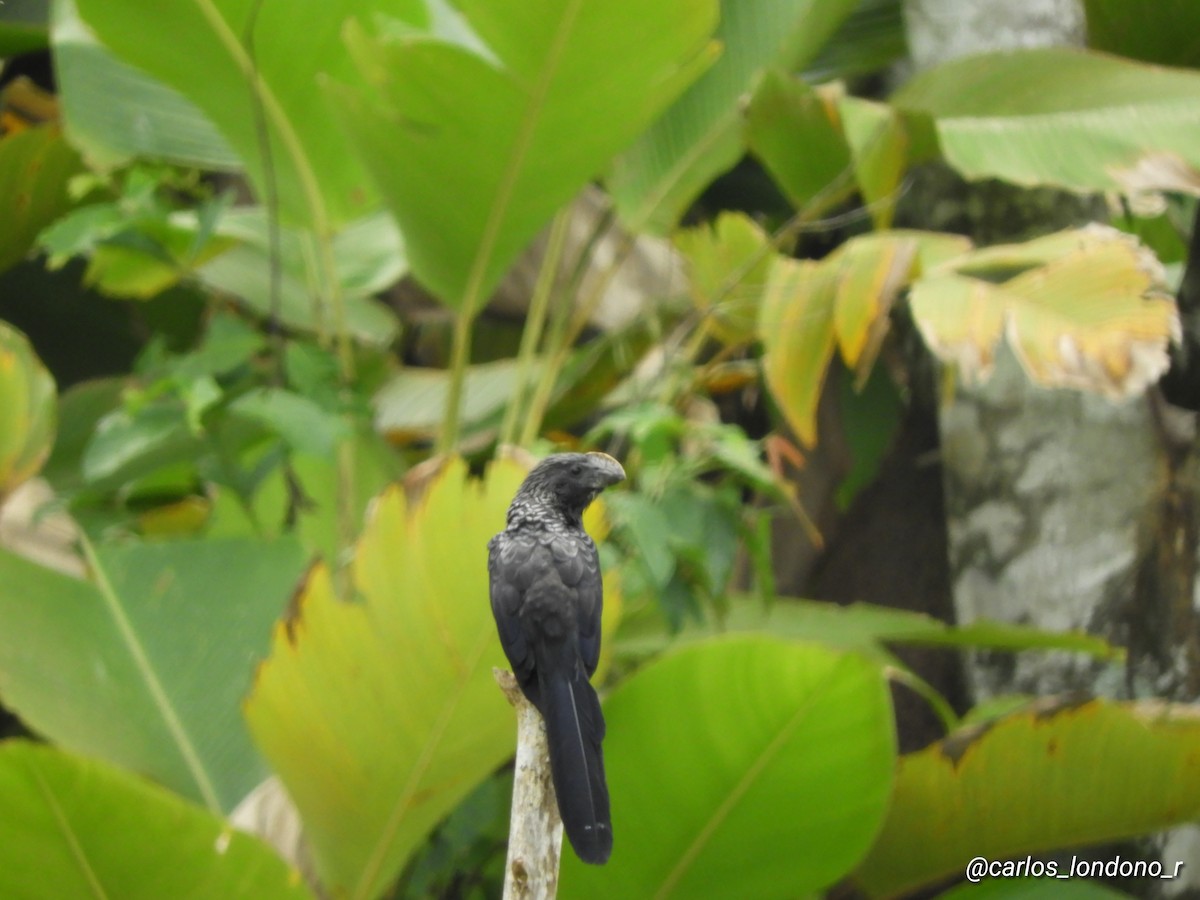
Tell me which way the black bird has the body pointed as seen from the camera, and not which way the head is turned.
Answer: away from the camera

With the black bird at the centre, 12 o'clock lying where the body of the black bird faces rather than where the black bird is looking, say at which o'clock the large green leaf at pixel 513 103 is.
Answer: The large green leaf is roughly at 12 o'clock from the black bird.

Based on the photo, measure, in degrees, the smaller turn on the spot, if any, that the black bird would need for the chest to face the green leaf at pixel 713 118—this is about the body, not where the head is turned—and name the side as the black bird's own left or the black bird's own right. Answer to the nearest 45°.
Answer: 0° — it already faces it

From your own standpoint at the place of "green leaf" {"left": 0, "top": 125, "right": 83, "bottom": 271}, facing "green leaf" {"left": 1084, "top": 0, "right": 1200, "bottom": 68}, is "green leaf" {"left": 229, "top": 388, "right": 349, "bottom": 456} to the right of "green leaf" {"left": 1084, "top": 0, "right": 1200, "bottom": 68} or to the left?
right

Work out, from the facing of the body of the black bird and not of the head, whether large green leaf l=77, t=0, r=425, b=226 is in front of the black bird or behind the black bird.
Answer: in front

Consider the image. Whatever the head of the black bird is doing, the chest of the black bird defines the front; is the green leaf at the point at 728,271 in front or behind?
in front
